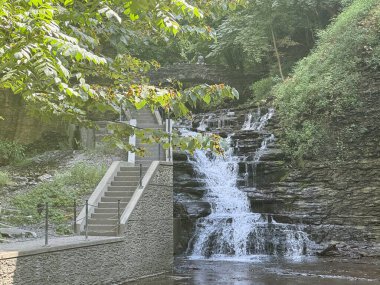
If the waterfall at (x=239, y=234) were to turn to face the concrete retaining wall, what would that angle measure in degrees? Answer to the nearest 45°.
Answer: approximately 45° to its right

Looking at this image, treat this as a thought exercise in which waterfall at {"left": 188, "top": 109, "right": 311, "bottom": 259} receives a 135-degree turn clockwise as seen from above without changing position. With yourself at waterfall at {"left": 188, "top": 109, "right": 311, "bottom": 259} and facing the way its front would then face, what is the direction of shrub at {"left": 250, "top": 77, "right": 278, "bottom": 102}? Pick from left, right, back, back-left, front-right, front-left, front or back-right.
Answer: front-right

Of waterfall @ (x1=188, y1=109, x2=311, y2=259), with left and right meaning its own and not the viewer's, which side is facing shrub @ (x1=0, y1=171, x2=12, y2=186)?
right

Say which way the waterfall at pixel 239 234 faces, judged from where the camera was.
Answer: facing the viewer

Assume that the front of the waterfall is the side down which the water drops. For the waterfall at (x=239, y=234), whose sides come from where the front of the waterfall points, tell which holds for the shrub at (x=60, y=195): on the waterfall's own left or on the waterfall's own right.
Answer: on the waterfall's own right

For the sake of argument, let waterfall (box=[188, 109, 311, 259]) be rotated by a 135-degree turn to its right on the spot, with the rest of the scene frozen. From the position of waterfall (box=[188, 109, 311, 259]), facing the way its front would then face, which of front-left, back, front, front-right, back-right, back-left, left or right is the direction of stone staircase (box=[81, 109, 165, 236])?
left

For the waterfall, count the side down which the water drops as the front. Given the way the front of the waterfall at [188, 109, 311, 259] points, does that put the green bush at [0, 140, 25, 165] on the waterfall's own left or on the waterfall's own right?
on the waterfall's own right
